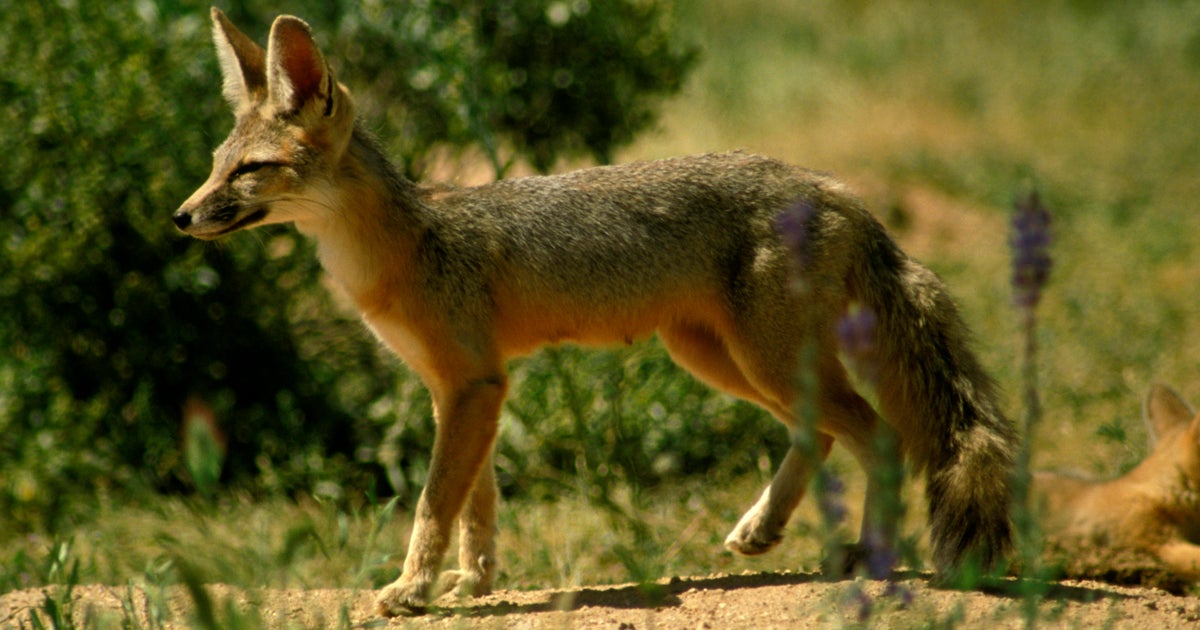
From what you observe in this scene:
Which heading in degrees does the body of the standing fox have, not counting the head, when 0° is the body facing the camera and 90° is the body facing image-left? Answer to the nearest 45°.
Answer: approximately 90°

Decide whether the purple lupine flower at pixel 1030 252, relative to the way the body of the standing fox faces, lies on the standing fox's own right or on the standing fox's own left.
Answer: on the standing fox's own left

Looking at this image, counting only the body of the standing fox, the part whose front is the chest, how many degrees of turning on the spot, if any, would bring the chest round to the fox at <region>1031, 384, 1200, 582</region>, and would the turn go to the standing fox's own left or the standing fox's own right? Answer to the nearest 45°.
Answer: approximately 180°

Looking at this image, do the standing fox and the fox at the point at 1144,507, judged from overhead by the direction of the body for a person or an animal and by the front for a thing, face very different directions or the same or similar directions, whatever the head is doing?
very different directions

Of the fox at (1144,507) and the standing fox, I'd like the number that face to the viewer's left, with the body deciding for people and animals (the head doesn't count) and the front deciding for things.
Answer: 1

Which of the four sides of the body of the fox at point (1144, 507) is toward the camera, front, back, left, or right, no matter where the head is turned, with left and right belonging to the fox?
right

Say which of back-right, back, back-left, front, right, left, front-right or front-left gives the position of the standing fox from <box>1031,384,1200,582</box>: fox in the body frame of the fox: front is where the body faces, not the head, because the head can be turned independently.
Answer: back-right
